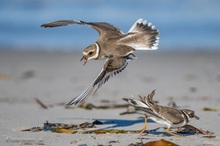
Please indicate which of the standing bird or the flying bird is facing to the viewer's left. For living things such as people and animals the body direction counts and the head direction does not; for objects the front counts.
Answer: the flying bird

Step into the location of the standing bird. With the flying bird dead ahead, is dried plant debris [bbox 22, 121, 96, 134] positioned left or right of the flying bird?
left

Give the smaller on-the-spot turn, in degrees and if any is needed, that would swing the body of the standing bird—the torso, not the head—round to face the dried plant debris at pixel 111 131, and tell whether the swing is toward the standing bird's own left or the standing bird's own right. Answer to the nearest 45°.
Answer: approximately 180°

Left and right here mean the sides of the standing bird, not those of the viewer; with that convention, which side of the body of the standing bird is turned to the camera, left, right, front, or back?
right

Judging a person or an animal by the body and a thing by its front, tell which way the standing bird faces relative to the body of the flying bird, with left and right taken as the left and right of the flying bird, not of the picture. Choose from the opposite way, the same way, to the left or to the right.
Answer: the opposite way

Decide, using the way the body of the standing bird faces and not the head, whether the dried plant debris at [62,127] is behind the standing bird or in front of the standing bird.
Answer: behind

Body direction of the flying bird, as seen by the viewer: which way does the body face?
to the viewer's left

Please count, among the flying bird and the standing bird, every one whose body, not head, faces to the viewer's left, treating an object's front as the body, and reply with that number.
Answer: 1
